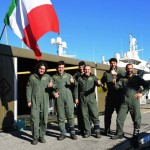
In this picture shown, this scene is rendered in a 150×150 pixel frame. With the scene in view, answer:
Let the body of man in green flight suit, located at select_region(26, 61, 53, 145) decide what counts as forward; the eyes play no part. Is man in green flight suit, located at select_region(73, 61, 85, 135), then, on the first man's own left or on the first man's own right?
on the first man's own left

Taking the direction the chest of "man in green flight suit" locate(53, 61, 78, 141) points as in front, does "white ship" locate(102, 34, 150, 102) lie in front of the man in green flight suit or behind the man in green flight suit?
behind

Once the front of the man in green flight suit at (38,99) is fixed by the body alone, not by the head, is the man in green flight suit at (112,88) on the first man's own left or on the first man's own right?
on the first man's own left

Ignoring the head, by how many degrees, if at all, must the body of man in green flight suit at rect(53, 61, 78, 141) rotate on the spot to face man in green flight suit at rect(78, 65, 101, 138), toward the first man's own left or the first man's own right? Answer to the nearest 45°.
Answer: approximately 90° to the first man's own left

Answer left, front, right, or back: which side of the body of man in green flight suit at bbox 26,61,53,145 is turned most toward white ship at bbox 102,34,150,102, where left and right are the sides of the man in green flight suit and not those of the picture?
back

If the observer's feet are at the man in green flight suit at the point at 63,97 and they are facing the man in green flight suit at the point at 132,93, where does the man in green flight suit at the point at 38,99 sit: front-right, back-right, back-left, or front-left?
back-right

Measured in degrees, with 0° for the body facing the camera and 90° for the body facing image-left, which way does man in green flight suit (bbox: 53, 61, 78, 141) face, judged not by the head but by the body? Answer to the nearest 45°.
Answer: approximately 0°

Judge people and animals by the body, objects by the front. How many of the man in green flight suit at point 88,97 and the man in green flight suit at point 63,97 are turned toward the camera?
2

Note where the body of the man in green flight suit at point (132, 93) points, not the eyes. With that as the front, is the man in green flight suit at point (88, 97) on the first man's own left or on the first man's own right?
on the first man's own right

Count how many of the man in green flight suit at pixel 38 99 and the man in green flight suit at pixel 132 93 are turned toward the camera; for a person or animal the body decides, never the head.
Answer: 2
